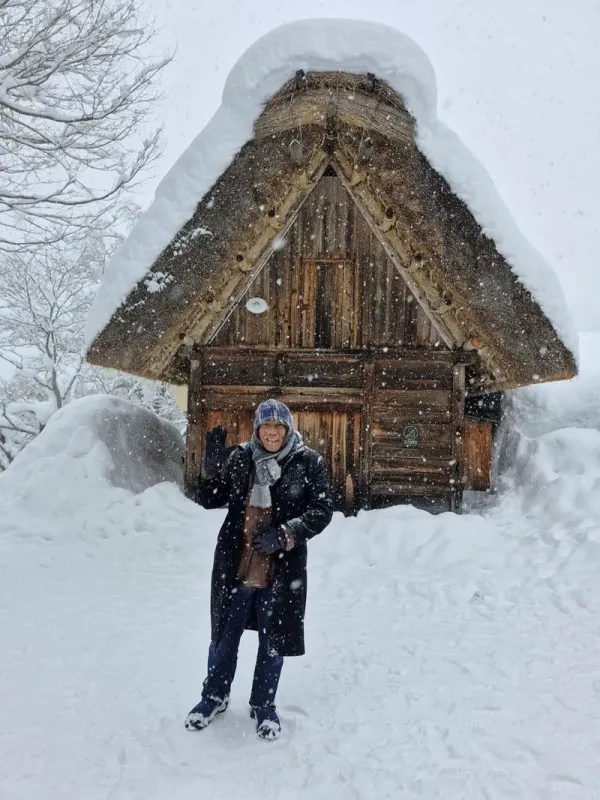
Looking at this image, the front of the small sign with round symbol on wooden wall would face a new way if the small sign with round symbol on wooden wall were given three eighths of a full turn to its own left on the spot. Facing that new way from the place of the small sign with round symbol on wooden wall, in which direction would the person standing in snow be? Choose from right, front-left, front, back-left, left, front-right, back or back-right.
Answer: back-right

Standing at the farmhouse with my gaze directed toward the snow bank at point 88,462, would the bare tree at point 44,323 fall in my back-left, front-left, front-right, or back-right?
front-right

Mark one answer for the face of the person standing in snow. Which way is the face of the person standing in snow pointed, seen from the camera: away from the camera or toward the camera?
toward the camera

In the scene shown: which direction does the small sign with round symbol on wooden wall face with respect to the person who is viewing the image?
facing the viewer

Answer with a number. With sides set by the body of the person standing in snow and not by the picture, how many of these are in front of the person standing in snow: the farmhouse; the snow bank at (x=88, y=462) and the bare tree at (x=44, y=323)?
0

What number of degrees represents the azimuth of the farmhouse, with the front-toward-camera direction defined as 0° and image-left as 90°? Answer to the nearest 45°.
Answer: approximately 0°

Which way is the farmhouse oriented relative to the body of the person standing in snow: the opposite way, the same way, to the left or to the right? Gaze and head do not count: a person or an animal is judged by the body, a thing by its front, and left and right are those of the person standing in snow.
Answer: the same way

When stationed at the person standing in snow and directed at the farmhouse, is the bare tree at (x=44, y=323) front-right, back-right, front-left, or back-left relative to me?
front-left

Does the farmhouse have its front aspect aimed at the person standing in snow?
yes

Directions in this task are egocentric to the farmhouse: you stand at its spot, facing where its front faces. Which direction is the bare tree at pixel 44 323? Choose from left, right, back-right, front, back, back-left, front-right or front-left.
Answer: back-right

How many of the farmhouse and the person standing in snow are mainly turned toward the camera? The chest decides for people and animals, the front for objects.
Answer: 2

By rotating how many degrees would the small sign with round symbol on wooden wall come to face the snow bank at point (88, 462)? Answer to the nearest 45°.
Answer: approximately 90° to its right

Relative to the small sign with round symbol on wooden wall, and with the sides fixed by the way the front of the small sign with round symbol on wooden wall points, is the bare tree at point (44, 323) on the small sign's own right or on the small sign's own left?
on the small sign's own right
